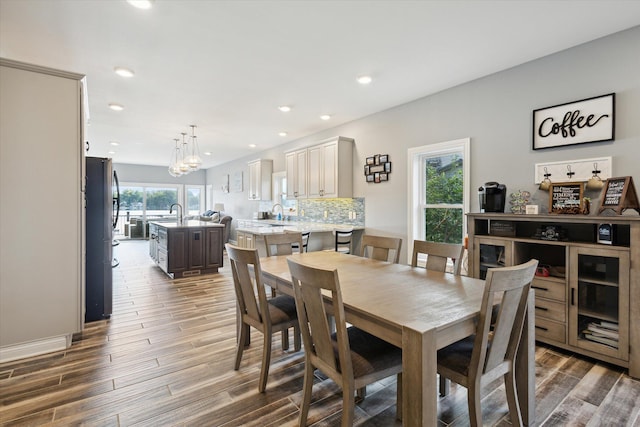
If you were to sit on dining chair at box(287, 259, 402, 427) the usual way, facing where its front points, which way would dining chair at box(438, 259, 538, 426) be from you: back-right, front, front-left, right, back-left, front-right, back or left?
front-right

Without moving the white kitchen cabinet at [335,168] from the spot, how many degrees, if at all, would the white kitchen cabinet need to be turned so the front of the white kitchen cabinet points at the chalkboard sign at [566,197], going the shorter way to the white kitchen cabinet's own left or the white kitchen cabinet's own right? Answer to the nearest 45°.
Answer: approximately 90° to the white kitchen cabinet's own left

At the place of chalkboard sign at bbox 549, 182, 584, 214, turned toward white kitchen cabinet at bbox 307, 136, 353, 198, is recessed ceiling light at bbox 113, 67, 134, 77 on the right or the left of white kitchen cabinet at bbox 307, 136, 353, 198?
left

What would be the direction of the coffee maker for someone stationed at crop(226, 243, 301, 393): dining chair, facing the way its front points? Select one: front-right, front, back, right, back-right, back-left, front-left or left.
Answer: front-right

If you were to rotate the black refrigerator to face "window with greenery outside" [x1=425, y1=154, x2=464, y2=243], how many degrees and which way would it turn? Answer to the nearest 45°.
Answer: approximately 45° to its right

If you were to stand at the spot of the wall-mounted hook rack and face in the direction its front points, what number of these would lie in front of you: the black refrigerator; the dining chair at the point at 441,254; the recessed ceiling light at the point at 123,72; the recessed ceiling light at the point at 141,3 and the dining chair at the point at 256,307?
5

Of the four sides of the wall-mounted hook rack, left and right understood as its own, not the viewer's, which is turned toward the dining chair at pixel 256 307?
front

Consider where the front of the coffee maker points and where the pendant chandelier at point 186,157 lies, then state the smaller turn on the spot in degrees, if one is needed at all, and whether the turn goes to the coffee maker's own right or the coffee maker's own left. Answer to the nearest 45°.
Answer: approximately 45° to the coffee maker's own right

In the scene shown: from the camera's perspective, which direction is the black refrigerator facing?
to the viewer's right

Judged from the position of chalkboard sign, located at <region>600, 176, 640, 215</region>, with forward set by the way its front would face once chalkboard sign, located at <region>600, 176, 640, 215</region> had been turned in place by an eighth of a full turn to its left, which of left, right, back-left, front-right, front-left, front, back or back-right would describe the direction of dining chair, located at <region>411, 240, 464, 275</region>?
front-right

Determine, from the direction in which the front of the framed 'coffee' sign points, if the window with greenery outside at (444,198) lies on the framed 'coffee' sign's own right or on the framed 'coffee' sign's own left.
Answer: on the framed 'coffee' sign's own right

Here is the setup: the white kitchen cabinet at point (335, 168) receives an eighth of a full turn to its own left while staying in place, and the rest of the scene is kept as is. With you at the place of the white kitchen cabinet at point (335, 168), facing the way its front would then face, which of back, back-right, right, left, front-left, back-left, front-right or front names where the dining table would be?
front

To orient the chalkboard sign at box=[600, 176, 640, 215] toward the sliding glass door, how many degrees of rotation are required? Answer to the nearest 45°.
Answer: approximately 45° to its right

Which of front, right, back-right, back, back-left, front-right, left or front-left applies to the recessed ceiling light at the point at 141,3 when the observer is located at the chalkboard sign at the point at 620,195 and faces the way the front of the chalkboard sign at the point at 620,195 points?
front

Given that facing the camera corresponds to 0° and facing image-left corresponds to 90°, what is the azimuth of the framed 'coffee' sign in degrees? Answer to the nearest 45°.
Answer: approximately 45°

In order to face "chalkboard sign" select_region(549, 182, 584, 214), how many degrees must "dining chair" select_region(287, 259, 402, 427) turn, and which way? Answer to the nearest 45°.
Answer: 0° — it already faces it

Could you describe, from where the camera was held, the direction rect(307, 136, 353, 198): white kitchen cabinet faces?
facing the viewer and to the left of the viewer

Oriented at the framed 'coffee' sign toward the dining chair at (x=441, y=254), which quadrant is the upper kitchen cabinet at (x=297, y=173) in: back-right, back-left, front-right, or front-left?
front-right

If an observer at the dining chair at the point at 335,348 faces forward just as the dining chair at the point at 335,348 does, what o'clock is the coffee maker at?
The coffee maker is roughly at 12 o'clock from the dining chair.

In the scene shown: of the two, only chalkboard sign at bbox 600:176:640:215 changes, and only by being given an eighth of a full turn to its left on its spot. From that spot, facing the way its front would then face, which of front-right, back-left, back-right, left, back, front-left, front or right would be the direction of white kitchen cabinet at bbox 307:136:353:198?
right
